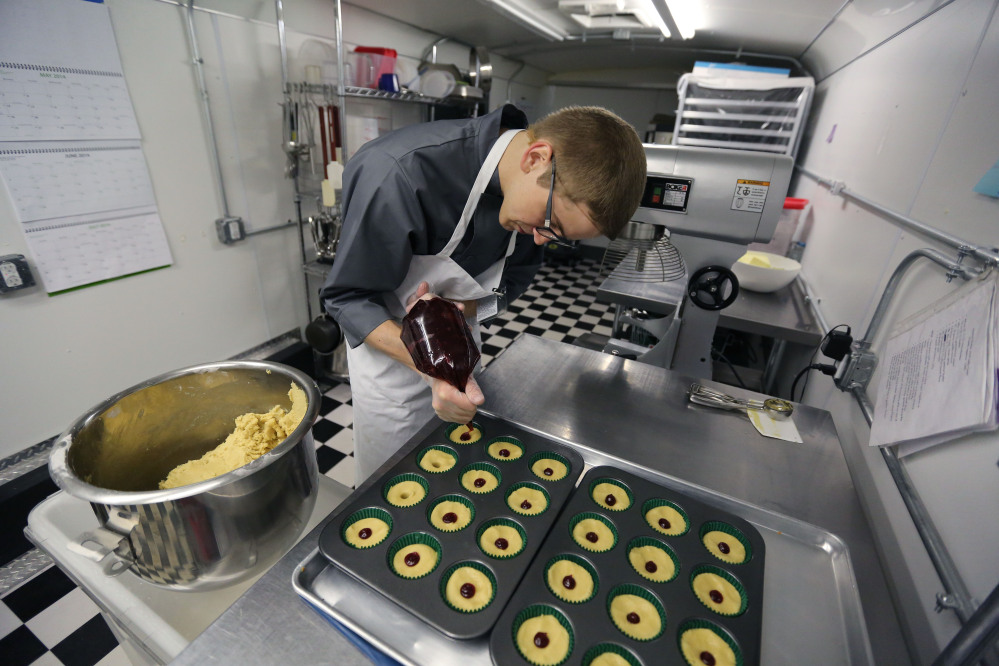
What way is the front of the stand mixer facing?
to the viewer's left

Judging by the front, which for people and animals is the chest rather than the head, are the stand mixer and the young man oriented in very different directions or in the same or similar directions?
very different directions

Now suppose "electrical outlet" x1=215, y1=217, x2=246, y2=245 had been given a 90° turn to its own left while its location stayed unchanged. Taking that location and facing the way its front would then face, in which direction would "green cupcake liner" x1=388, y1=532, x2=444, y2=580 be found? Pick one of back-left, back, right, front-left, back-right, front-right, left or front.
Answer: back-right

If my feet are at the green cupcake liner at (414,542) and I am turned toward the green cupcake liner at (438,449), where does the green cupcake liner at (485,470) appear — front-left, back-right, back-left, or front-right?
front-right

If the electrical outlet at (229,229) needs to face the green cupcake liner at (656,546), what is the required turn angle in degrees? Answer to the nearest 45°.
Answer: approximately 45° to its right

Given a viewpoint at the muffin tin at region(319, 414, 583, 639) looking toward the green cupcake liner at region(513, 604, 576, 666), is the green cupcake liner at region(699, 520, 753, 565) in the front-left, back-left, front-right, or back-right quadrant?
front-left

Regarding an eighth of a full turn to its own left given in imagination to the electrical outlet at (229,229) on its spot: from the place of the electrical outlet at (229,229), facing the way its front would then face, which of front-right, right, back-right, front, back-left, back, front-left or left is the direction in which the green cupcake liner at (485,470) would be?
right

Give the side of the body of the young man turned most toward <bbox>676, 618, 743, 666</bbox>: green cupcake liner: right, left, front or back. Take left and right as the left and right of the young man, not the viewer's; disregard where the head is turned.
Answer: front

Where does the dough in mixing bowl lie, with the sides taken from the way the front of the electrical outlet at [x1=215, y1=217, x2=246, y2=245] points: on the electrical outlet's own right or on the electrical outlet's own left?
on the electrical outlet's own right

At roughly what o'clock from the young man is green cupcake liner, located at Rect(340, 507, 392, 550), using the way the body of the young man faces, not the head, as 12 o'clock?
The green cupcake liner is roughly at 2 o'clock from the young man.

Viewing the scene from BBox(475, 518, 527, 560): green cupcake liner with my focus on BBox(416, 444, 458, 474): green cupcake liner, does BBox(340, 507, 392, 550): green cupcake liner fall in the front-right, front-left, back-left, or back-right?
front-left

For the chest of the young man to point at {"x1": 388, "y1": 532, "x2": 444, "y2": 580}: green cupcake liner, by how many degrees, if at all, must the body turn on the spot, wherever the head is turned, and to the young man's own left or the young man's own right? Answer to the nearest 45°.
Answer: approximately 45° to the young man's own right

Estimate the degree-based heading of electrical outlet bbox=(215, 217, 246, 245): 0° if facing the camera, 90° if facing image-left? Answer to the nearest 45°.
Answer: approximately 315°

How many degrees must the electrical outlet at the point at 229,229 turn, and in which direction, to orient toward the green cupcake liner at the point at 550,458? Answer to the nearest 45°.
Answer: approximately 45° to its right

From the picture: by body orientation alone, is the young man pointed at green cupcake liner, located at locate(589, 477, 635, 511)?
yes
